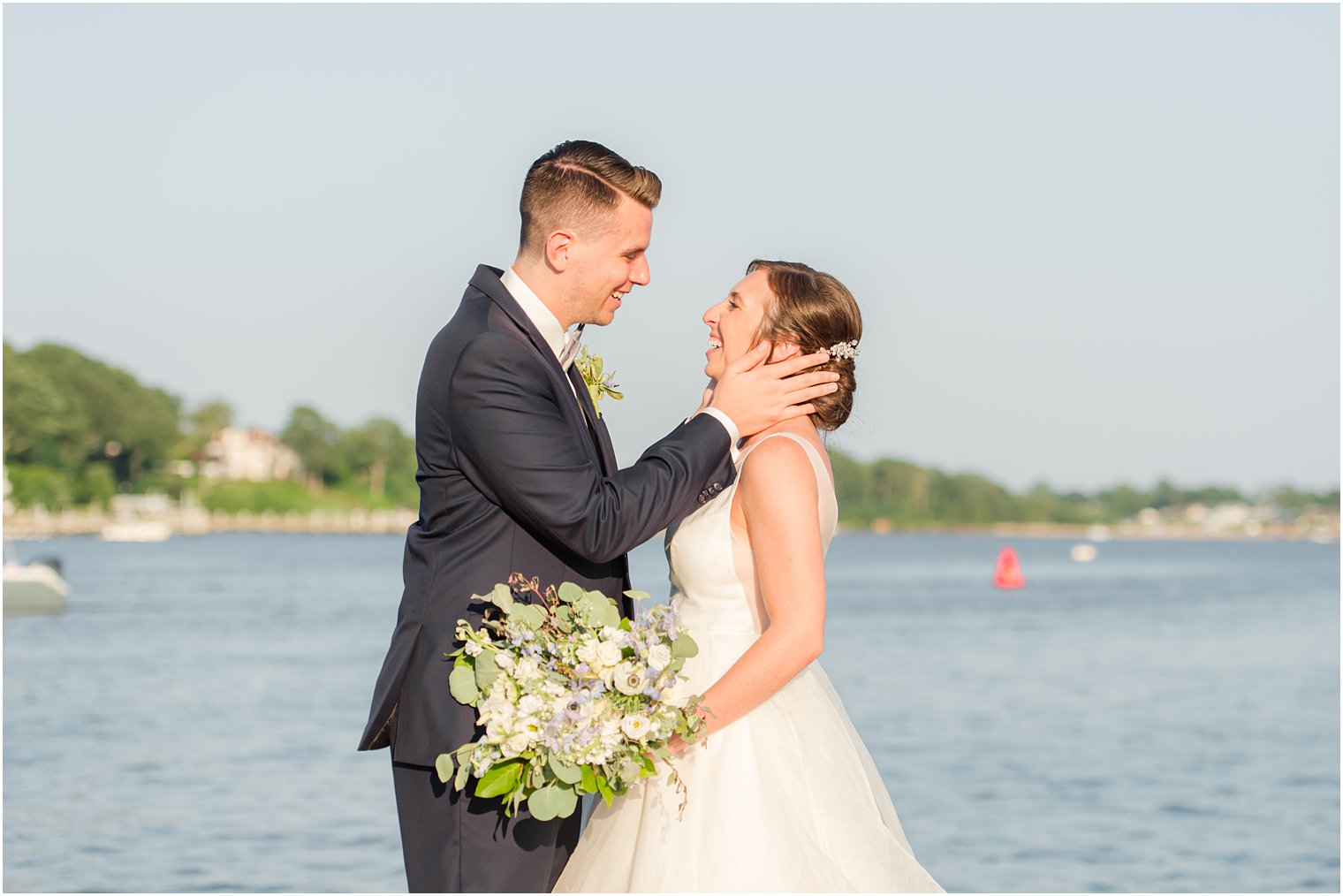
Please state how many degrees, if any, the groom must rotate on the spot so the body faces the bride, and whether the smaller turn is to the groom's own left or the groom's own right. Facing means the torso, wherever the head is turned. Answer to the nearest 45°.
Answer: approximately 45° to the groom's own left

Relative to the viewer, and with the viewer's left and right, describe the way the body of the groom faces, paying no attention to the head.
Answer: facing to the right of the viewer

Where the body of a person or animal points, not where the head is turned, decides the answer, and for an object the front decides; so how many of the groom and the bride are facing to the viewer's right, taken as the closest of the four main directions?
1

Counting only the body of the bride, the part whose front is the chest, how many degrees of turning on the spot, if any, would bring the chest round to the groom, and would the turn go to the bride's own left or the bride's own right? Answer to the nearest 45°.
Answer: approximately 45° to the bride's own left

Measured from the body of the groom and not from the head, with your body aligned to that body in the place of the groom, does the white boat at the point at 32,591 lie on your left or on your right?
on your left

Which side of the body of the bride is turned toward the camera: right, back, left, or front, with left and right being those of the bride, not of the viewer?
left

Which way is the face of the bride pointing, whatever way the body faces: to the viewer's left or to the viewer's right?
to the viewer's left

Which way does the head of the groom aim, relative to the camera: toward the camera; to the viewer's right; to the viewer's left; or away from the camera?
to the viewer's right

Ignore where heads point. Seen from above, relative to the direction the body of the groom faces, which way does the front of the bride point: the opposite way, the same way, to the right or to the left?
the opposite way

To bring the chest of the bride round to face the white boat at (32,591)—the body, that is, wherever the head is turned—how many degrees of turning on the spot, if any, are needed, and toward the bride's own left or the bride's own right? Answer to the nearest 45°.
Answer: approximately 45° to the bride's own right
